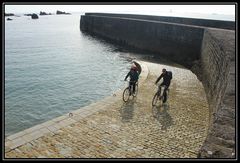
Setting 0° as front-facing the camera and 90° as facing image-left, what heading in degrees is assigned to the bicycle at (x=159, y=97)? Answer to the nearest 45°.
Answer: approximately 45°

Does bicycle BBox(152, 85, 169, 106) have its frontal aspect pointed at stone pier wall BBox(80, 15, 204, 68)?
no
